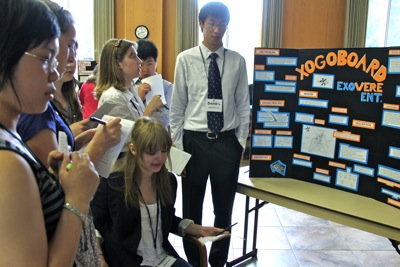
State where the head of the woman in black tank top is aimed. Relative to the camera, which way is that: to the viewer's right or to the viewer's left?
to the viewer's right

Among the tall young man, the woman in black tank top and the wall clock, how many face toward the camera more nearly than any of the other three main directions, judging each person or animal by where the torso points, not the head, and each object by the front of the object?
2

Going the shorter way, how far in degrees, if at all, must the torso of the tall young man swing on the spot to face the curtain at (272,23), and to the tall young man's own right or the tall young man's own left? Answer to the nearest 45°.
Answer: approximately 180°

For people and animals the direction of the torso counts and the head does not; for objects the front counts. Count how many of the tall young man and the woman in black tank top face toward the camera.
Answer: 1

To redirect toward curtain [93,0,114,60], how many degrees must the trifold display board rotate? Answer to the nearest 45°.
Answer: approximately 90° to its right

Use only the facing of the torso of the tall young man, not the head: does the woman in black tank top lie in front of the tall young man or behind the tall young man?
in front

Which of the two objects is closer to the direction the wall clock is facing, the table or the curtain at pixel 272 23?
the table

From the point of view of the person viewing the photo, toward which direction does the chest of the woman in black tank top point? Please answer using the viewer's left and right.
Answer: facing to the right of the viewer

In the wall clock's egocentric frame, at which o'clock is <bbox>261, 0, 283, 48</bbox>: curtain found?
The curtain is roughly at 9 o'clock from the wall clock.

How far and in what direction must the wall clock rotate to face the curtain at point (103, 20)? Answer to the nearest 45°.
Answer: approximately 90° to its right

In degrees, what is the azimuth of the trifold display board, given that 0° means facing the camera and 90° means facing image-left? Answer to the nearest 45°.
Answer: approximately 45°
